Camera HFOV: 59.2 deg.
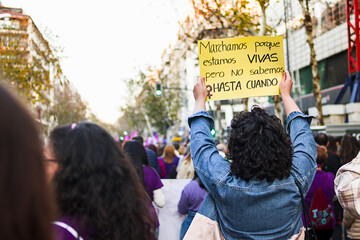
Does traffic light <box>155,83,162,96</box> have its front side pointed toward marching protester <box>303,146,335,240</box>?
yes

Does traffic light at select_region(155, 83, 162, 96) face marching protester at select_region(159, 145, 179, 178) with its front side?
yes

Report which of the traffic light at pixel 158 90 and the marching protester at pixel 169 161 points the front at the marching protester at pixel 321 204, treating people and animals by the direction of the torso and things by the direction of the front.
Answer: the traffic light

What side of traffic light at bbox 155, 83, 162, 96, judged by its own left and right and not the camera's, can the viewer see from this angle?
front

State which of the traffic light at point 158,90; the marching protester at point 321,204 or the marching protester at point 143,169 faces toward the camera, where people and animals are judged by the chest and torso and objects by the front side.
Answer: the traffic light

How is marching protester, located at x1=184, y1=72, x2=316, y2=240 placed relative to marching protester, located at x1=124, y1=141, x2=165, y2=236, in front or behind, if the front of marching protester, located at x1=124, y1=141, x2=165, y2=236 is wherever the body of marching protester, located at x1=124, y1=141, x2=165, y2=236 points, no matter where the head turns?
behind

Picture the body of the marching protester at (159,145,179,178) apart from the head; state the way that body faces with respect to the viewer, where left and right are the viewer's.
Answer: facing away from the viewer

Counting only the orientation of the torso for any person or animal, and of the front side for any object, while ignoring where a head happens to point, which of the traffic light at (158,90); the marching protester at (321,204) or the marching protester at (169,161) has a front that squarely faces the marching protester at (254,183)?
the traffic light

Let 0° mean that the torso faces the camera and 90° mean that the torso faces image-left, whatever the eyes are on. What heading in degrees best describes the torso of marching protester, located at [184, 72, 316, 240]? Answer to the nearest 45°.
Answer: approximately 180°

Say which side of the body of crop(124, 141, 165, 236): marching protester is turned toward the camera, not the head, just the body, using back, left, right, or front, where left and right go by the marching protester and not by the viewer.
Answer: back

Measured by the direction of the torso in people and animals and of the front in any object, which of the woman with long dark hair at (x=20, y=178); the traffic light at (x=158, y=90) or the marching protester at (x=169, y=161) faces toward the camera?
the traffic light

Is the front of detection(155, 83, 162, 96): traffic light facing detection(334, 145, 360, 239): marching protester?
yes

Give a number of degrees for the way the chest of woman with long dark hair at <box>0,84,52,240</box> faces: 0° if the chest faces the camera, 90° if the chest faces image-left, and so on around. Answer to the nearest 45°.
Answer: approximately 180°

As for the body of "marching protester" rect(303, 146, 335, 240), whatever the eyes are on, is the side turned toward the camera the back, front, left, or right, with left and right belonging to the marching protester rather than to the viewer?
back

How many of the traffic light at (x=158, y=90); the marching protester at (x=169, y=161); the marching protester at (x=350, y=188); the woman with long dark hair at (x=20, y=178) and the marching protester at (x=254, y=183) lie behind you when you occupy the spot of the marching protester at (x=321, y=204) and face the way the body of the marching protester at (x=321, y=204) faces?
3

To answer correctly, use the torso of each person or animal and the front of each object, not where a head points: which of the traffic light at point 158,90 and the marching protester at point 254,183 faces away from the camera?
the marching protester
